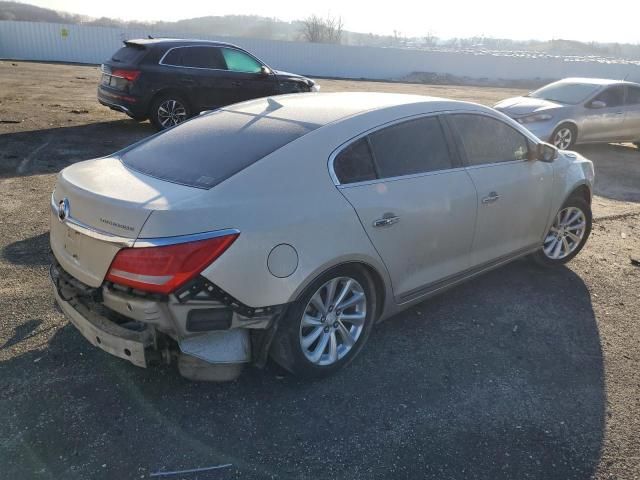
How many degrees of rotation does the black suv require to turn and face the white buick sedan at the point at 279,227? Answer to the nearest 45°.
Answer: approximately 135° to its right

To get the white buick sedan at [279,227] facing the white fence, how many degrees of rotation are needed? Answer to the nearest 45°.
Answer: approximately 45° to its left

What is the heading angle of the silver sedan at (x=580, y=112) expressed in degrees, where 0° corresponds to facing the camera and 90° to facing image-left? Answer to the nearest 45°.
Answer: approximately 45°

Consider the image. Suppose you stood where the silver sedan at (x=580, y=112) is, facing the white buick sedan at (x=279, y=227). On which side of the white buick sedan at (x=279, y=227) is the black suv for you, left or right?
right

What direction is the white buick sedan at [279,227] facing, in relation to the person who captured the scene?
facing away from the viewer and to the right of the viewer

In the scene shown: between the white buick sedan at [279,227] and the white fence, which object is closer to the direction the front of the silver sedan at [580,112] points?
the white buick sedan

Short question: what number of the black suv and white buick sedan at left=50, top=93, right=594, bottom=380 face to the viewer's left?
0

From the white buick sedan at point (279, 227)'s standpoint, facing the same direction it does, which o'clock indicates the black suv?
The black suv is roughly at 10 o'clock from the white buick sedan.

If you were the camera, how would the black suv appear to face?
facing away from the viewer and to the right of the viewer

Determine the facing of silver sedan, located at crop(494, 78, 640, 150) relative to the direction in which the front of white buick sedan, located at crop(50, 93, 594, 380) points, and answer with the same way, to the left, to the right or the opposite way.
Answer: the opposite way

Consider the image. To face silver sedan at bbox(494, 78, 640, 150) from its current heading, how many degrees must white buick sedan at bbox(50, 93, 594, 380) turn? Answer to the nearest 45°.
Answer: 0° — it already faces it

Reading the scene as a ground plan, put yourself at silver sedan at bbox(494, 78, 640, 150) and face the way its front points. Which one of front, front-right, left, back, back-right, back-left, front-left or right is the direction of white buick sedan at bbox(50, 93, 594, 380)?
front-left

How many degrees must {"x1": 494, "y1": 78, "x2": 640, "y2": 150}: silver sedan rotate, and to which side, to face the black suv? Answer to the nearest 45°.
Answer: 0° — it already faces it
